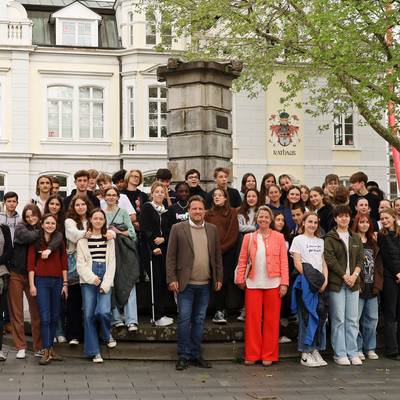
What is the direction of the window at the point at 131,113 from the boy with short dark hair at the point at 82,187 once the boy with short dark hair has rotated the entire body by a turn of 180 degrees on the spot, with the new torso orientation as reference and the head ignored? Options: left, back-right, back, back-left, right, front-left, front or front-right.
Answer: front

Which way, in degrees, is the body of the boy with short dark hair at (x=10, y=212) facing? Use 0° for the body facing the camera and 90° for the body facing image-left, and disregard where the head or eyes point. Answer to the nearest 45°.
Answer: approximately 0°

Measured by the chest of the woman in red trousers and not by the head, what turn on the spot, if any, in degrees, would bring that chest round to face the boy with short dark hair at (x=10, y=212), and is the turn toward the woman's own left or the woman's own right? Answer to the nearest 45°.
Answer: approximately 90° to the woman's own right

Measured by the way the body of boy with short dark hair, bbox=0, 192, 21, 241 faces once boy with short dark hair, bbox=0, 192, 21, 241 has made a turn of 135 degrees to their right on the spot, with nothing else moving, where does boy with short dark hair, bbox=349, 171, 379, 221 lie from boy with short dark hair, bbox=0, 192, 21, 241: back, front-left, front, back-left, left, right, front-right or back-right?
back-right

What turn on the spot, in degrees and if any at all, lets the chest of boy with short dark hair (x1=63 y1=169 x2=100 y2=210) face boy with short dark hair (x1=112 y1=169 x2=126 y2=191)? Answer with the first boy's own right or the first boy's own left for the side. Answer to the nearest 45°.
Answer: approximately 135° to the first boy's own left

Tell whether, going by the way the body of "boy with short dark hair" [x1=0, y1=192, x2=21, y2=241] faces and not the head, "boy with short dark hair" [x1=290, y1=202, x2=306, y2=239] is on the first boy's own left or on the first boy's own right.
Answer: on the first boy's own left

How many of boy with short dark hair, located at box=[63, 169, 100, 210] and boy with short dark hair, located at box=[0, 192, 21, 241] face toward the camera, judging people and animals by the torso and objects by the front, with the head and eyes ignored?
2

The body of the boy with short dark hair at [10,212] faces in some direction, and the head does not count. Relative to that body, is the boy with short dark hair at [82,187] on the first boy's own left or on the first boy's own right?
on the first boy's own left

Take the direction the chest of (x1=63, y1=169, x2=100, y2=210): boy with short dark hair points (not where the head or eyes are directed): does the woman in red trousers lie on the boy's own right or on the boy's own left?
on the boy's own left
